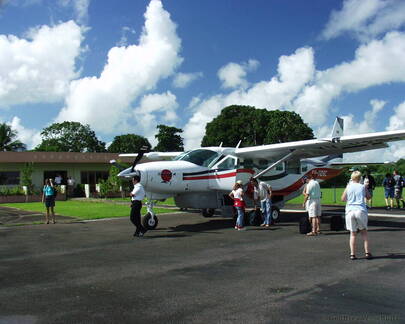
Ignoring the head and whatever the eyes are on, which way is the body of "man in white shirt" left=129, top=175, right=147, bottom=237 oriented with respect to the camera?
to the viewer's left

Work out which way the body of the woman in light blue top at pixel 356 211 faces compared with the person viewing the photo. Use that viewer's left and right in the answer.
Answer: facing away from the viewer

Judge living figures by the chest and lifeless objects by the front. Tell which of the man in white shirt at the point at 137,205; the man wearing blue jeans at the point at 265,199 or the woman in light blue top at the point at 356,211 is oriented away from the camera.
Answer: the woman in light blue top

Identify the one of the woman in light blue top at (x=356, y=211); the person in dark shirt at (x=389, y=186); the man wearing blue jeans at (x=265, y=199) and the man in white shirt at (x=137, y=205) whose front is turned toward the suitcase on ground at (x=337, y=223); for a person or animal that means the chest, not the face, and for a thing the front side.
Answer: the woman in light blue top
